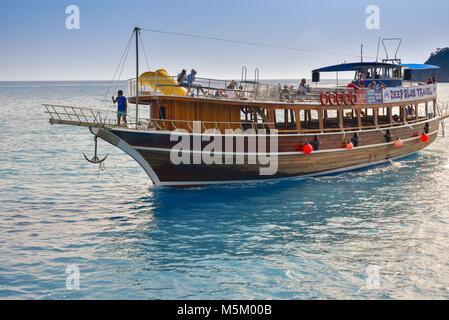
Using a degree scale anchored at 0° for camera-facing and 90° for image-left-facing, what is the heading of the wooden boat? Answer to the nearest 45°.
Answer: approximately 45°
